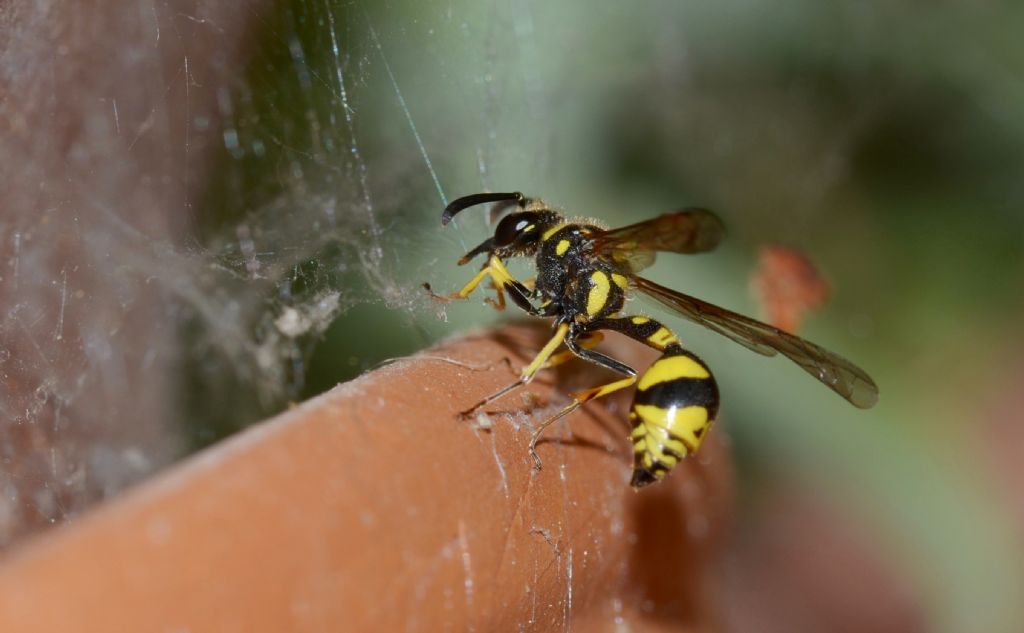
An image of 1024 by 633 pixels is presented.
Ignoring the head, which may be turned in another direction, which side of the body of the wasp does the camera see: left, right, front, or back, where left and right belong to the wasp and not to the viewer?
left
